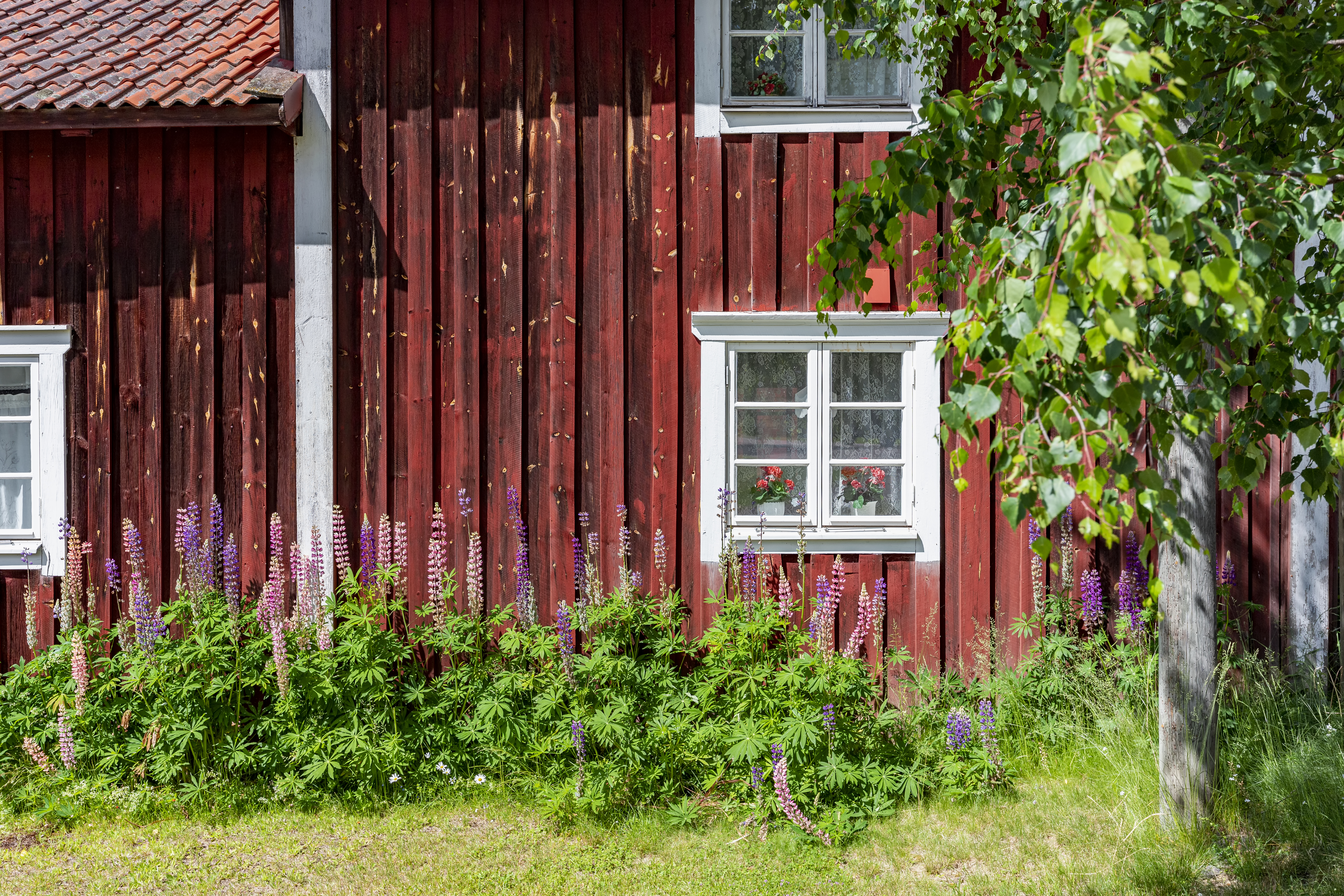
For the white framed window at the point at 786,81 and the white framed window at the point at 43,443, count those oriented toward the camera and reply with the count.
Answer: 2

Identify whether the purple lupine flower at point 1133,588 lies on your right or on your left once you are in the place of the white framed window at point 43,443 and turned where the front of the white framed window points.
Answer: on your left

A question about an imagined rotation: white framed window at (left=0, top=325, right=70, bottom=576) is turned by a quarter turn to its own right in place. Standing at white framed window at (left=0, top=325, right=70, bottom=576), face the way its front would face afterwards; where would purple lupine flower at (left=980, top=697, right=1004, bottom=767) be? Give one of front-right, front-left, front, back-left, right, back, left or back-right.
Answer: back-left

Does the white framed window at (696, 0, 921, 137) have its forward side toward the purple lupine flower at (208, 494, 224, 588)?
no

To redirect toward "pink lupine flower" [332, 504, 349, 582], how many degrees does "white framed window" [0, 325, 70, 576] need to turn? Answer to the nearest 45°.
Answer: approximately 45° to its left

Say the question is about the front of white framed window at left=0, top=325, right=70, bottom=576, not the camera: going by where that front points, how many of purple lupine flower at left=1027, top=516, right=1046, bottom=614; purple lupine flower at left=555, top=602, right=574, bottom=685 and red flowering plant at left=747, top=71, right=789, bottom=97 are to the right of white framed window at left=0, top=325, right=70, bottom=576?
0

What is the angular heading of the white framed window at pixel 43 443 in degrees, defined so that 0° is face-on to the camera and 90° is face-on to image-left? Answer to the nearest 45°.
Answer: approximately 0°

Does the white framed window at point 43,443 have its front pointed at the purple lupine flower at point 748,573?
no

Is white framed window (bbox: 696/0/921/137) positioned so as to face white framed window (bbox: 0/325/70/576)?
no

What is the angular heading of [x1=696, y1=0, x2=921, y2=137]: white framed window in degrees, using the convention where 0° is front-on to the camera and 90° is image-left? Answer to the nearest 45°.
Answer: approximately 0°
